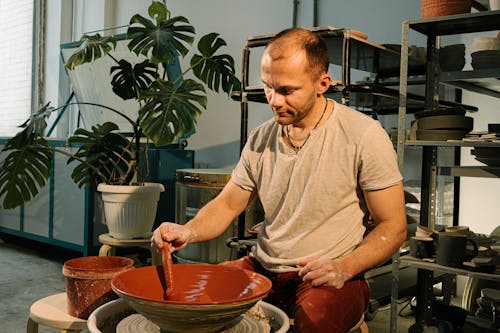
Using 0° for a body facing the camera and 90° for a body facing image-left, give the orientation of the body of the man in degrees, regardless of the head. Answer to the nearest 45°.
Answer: approximately 45°

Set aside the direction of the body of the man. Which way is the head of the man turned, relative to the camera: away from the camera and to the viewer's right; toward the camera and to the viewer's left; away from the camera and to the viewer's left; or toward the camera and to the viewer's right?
toward the camera and to the viewer's left

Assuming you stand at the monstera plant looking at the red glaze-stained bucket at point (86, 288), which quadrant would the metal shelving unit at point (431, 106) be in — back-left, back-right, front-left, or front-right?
front-left

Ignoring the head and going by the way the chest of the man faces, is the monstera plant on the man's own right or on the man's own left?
on the man's own right

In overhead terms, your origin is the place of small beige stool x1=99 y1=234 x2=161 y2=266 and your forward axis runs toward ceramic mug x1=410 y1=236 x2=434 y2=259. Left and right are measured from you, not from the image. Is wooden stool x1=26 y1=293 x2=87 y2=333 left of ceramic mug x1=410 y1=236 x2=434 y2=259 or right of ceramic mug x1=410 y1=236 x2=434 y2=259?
right

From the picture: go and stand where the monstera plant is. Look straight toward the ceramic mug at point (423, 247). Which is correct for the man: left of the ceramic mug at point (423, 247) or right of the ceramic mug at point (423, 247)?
right
